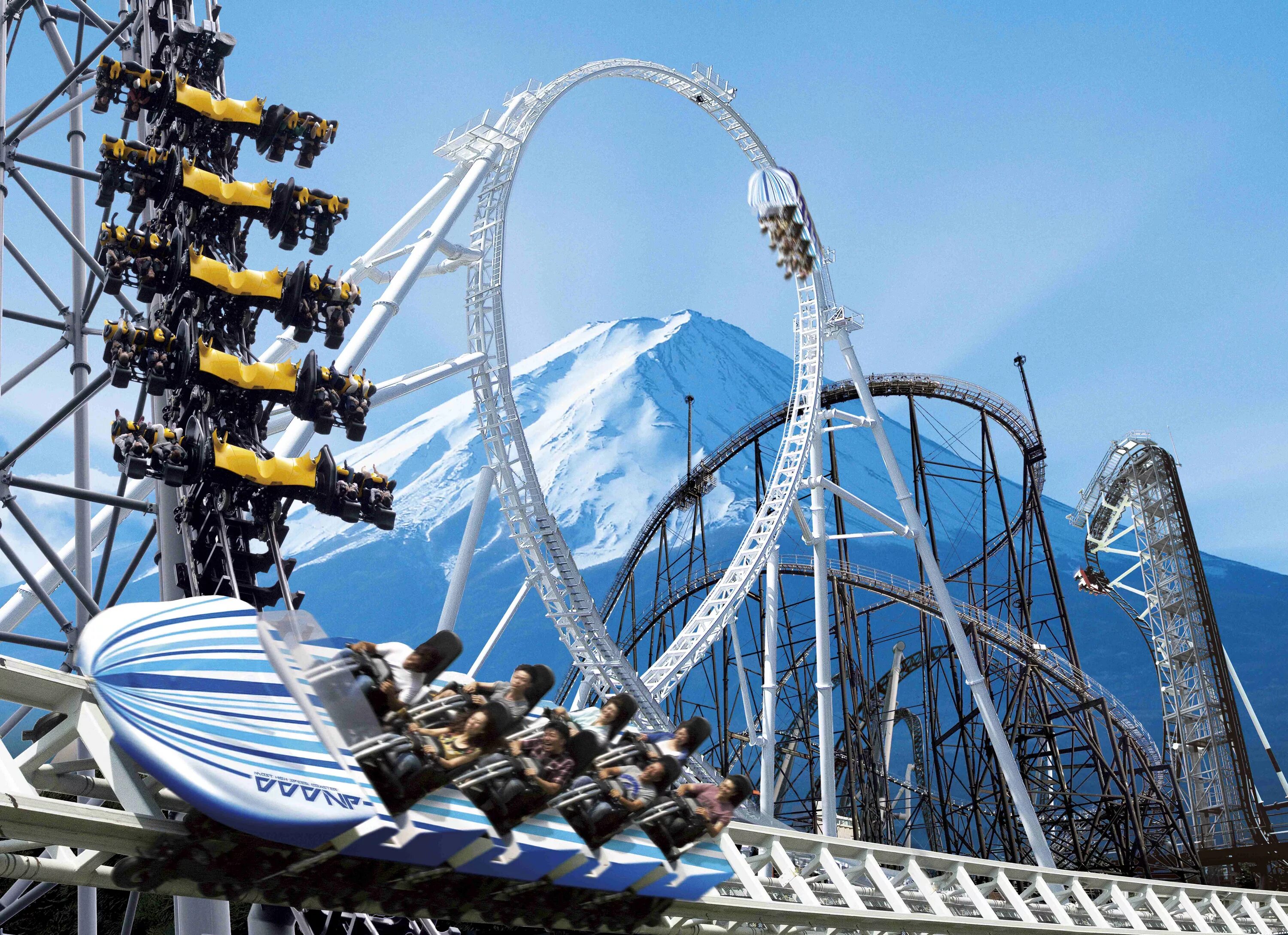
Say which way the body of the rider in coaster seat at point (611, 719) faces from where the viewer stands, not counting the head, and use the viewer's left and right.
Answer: facing the viewer and to the left of the viewer

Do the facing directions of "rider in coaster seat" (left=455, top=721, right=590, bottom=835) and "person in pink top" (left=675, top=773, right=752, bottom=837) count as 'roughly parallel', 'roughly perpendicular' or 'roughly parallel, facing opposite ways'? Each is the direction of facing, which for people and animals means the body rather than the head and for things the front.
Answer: roughly parallel

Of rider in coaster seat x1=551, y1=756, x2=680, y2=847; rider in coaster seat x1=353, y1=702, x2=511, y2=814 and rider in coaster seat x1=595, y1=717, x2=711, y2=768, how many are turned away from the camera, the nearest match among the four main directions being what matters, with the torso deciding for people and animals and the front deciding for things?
0

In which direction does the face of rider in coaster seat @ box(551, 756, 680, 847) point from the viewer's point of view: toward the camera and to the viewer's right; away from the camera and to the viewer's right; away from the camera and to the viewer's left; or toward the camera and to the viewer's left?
toward the camera and to the viewer's left

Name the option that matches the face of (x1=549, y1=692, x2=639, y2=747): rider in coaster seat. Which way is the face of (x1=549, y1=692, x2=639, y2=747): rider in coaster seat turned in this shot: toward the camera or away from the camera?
toward the camera

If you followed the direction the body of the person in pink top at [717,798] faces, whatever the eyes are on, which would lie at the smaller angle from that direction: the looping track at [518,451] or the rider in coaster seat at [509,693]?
the rider in coaster seat

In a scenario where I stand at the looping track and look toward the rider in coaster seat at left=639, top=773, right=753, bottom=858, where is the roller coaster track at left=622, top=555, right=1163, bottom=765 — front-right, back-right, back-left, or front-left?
back-left

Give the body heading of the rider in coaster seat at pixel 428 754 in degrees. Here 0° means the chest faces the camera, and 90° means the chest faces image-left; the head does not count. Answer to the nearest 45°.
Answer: approximately 45°

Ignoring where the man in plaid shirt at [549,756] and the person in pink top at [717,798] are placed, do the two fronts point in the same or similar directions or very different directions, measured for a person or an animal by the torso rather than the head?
same or similar directions

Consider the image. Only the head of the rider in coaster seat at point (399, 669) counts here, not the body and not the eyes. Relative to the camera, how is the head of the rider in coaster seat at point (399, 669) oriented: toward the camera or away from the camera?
toward the camera

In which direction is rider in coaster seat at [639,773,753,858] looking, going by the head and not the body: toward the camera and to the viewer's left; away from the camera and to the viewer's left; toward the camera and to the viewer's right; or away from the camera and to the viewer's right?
toward the camera and to the viewer's left

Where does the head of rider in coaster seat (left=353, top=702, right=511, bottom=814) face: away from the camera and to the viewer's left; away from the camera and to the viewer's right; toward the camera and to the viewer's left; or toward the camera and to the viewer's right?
toward the camera and to the viewer's left

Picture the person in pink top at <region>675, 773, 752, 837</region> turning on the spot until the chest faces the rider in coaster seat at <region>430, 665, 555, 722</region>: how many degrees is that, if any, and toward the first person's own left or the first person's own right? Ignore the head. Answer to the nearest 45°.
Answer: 0° — they already face them

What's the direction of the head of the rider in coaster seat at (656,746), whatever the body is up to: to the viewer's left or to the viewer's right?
to the viewer's left
